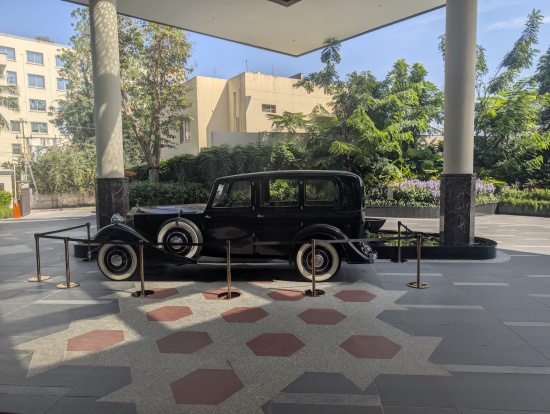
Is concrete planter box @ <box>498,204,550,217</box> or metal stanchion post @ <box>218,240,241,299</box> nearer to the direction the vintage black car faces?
the metal stanchion post

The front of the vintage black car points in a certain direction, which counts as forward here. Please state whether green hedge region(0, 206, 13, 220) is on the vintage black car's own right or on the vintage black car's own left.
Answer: on the vintage black car's own right

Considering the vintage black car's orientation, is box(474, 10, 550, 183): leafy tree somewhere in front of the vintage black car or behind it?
behind

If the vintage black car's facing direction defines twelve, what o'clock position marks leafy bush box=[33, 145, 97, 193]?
The leafy bush is roughly at 2 o'clock from the vintage black car.

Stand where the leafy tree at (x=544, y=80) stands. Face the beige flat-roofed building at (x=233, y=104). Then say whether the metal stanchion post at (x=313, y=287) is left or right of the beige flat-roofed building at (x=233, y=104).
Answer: left

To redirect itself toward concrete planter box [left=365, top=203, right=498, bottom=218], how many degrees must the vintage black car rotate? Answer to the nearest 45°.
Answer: approximately 135° to its right

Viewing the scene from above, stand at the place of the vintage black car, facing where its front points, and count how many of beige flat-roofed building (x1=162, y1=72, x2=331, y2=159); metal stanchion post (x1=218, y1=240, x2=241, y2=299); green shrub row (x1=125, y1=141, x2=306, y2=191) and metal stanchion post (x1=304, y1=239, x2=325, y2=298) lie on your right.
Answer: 2

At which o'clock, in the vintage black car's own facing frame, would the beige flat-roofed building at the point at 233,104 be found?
The beige flat-roofed building is roughly at 3 o'clock from the vintage black car.

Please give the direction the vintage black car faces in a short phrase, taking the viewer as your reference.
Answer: facing to the left of the viewer

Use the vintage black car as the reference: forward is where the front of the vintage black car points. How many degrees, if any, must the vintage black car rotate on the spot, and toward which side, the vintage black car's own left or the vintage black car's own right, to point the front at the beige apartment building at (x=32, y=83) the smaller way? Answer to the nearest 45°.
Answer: approximately 45° to the vintage black car's own right

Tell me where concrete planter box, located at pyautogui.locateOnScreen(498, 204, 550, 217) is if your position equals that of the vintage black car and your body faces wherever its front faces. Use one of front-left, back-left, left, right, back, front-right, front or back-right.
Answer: back-right

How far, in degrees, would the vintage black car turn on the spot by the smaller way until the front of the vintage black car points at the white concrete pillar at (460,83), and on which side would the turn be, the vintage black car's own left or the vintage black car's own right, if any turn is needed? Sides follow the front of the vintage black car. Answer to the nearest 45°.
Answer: approximately 180°

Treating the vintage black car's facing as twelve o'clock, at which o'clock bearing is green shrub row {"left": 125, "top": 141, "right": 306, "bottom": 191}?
The green shrub row is roughly at 3 o'clock from the vintage black car.

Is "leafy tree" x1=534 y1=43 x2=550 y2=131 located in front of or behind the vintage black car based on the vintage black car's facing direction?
behind

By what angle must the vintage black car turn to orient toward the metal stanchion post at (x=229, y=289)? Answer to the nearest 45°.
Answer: approximately 45° to its left

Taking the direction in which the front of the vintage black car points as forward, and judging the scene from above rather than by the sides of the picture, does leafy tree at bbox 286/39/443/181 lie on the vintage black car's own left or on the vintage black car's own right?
on the vintage black car's own right

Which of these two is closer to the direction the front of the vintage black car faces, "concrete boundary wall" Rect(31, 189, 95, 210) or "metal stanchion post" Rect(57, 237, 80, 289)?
the metal stanchion post
